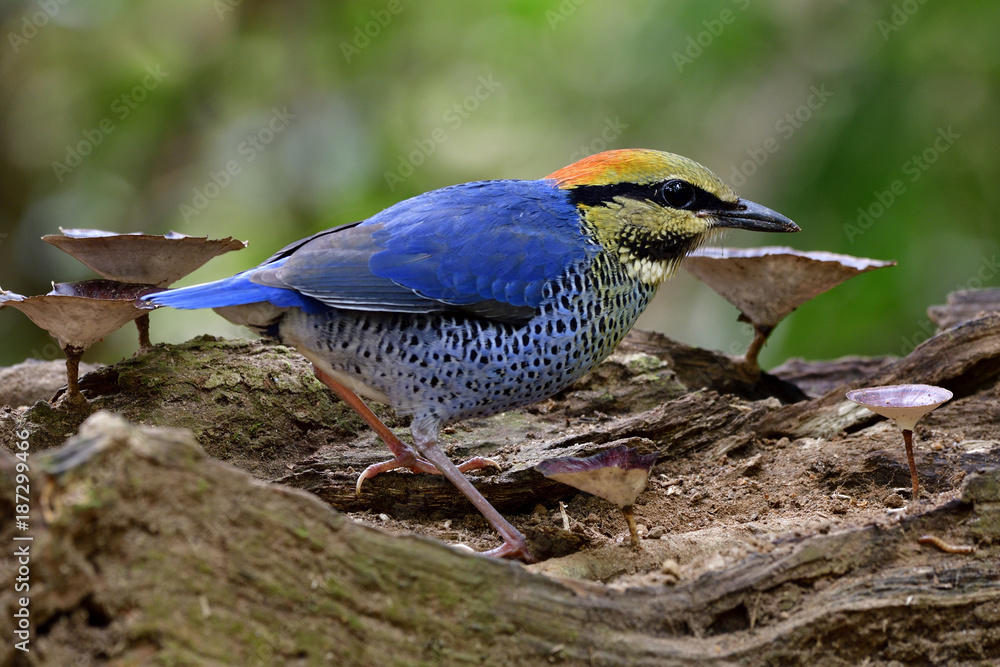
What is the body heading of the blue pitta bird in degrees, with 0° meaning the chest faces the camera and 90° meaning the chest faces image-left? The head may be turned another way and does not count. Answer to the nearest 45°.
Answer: approximately 270°
